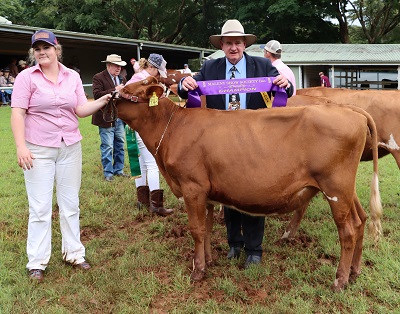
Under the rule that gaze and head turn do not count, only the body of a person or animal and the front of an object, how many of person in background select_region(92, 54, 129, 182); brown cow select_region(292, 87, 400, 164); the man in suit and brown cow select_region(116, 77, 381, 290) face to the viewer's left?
2

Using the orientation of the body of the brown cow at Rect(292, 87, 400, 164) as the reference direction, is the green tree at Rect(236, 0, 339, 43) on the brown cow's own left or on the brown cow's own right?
on the brown cow's own right

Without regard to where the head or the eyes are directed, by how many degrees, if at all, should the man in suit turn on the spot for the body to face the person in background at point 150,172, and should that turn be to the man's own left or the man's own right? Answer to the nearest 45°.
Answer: approximately 135° to the man's own right

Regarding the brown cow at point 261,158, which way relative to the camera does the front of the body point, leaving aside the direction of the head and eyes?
to the viewer's left

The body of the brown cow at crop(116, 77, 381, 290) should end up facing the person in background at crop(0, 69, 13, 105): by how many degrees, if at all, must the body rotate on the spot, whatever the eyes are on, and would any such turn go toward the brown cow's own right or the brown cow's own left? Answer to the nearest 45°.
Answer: approximately 45° to the brown cow's own right

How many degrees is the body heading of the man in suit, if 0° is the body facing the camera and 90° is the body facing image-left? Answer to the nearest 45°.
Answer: approximately 0°

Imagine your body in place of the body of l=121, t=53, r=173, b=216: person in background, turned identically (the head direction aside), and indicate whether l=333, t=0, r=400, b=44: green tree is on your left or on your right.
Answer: on your left

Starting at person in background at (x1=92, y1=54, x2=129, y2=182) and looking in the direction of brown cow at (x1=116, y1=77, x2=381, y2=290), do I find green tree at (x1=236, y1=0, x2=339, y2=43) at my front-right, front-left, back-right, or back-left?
back-left

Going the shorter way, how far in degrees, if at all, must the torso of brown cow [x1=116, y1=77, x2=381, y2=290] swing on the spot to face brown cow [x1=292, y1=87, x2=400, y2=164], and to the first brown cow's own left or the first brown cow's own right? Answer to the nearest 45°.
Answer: approximately 135° to the first brown cow's own right

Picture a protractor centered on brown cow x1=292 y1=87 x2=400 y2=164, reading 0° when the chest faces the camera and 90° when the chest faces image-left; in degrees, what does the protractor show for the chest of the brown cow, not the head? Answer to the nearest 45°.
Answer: approximately 90°
